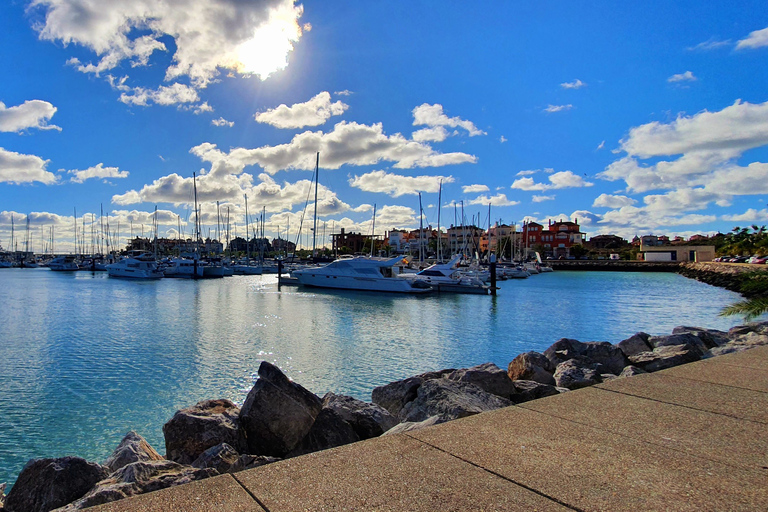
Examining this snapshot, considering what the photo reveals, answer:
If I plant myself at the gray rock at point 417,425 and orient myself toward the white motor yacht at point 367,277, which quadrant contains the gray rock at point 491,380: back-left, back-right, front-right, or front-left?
front-right

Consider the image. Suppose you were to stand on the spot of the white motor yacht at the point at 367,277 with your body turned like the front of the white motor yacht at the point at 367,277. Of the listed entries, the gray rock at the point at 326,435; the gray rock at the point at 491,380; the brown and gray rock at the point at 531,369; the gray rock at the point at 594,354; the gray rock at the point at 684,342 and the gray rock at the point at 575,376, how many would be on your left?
6

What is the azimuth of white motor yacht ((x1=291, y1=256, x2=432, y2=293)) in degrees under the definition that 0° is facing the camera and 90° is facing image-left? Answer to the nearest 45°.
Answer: approximately 90°

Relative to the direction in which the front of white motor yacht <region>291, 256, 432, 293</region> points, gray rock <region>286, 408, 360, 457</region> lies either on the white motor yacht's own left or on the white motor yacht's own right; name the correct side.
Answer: on the white motor yacht's own left

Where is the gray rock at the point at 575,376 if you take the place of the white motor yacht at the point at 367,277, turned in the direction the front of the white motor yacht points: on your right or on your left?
on your left

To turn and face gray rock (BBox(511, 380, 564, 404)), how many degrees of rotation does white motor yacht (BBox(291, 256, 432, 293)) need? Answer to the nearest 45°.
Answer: approximately 90° to its left

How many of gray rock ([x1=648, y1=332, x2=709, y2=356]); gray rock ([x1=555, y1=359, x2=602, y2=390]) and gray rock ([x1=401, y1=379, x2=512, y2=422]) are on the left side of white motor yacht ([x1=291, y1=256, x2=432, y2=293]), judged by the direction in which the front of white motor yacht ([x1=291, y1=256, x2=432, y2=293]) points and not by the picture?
3

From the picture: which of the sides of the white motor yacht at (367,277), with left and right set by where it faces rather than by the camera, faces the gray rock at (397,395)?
left

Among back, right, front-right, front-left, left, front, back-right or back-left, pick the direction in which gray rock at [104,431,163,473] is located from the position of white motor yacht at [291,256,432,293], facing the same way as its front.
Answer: left

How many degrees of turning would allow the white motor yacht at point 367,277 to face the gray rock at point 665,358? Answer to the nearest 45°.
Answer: approximately 90° to its left

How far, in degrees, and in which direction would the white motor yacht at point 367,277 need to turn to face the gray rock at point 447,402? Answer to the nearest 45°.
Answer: approximately 90° to its left

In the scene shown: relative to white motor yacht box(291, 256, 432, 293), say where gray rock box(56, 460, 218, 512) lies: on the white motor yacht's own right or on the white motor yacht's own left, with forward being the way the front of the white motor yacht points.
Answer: on the white motor yacht's own left

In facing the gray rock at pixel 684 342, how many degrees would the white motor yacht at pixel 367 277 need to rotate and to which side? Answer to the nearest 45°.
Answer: approximately 90° to its left

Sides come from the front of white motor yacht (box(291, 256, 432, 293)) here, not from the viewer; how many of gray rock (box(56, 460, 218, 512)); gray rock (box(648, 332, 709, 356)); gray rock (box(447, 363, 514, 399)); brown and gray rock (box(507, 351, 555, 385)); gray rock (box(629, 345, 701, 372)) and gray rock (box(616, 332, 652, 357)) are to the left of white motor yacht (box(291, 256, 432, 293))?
6

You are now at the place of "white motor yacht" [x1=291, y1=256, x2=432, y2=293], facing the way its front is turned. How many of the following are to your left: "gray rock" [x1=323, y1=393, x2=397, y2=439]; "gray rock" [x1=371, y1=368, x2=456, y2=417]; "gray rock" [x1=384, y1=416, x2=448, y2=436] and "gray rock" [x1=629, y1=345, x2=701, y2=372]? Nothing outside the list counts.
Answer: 4

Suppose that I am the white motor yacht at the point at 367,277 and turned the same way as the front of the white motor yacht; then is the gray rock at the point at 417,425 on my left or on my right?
on my left
